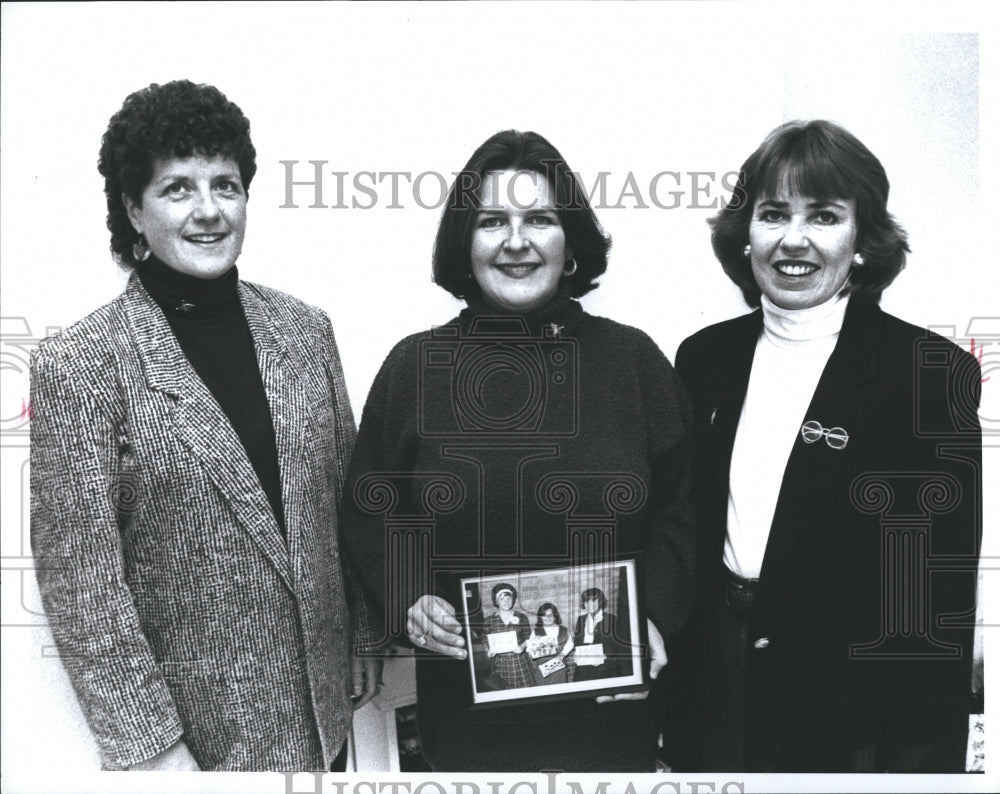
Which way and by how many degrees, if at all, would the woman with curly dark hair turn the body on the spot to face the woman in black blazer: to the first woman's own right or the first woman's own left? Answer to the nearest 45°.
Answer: approximately 45° to the first woman's own left

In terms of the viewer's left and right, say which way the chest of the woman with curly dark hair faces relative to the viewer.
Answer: facing the viewer and to the right of the viewer

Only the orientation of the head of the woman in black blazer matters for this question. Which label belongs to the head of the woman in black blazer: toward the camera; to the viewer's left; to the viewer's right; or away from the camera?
toward the camera

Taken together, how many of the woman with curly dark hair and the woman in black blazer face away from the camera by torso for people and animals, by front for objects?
0

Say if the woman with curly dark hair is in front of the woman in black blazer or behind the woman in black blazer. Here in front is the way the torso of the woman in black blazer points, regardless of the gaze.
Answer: in front

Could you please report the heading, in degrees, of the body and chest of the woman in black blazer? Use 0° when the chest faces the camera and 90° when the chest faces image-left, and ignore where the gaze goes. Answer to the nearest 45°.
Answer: approximately 45°
